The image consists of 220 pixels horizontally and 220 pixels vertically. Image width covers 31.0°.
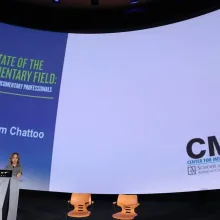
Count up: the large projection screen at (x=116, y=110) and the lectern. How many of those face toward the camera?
2

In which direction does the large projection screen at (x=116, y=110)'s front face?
toward the camera

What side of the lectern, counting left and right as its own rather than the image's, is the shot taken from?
front
